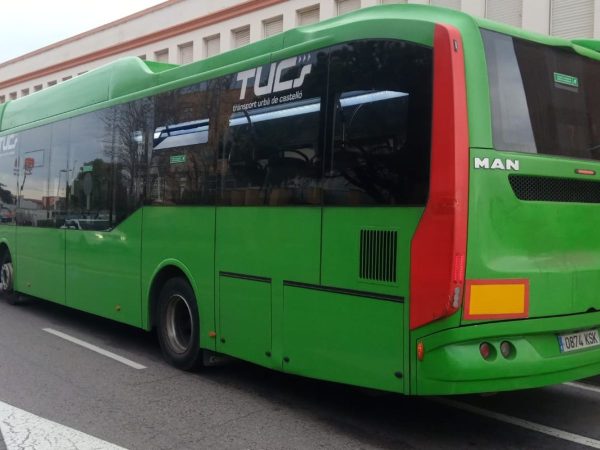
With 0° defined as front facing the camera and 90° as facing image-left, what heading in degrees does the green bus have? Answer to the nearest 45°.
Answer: approximately 135°
